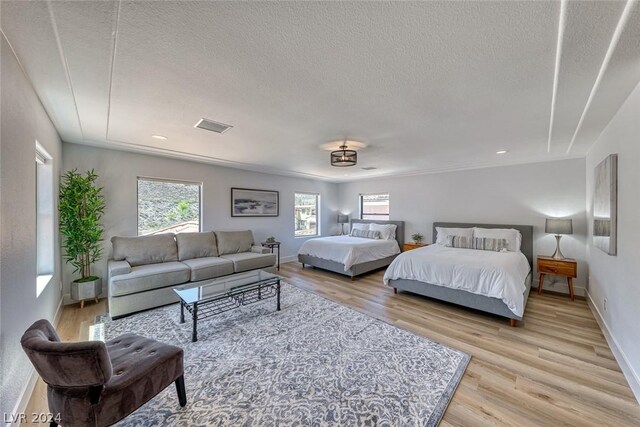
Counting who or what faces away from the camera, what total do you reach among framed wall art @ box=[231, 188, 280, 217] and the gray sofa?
0

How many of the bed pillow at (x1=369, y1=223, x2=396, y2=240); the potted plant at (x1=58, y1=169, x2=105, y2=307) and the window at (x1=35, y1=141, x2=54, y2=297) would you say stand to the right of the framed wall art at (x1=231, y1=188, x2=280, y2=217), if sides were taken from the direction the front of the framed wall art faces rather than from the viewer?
2

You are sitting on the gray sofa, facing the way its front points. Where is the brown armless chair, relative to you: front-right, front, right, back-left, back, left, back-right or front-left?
front-right

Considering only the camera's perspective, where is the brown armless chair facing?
facing away from the viewer and to the right of the viewer

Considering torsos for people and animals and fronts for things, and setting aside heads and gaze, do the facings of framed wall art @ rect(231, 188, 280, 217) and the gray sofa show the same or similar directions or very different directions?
same or similar directions

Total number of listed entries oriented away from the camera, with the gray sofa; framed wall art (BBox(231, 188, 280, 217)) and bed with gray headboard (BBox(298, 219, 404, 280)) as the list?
0

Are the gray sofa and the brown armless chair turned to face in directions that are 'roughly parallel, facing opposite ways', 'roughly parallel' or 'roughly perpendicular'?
roughly perpendicular

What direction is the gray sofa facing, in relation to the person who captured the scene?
facing the viewer and to the right of the viewer

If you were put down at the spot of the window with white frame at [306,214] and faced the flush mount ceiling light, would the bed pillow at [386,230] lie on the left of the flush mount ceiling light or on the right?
left

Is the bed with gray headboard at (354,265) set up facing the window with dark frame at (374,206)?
no

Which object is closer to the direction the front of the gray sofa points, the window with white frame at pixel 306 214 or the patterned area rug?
the patterned area rug

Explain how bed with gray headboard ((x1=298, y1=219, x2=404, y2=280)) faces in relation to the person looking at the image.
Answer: facing the viewer and to the left of the viewer

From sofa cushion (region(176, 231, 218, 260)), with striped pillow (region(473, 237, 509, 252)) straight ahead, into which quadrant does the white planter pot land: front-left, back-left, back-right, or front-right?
back-right

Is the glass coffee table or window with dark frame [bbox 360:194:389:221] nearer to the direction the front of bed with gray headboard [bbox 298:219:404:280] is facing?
the glass coffee table

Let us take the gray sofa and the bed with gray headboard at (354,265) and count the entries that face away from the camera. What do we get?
0

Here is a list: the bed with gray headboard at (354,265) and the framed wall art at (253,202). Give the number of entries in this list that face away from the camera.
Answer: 0
